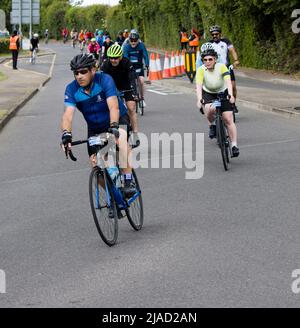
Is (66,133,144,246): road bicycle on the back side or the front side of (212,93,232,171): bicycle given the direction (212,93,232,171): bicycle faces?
on the front side

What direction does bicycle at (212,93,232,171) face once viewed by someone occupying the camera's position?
facing the viewer

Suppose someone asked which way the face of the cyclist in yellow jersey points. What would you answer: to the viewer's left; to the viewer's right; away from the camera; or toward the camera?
toward the camera

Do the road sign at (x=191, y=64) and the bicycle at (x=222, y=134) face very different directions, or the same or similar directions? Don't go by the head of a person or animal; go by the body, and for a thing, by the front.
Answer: same or similar directions

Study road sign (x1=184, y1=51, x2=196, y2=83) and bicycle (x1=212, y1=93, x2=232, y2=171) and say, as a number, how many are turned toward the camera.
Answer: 2

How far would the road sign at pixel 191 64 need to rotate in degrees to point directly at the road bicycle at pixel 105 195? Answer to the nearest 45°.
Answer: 0° — it already faces it

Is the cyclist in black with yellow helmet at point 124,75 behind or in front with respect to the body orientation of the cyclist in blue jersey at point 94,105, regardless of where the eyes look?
behind

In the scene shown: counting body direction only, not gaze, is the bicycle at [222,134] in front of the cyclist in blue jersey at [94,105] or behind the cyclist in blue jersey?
behind

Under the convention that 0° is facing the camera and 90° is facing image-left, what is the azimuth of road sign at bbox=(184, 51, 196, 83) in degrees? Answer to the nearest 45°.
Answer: approximately 0°

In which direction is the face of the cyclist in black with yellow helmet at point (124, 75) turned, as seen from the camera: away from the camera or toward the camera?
toward the camera

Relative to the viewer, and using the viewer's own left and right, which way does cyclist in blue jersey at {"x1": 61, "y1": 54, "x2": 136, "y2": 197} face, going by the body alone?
facing the viewer and to the left of the viewer

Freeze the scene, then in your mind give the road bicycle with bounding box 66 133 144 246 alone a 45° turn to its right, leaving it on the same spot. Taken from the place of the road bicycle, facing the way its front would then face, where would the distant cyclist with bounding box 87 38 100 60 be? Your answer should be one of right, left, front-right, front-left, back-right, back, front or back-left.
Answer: right
